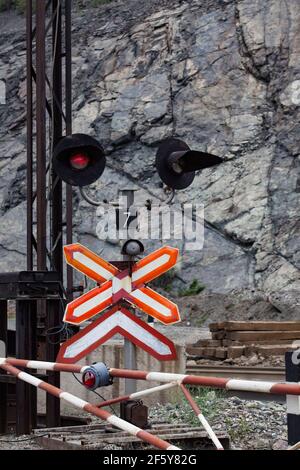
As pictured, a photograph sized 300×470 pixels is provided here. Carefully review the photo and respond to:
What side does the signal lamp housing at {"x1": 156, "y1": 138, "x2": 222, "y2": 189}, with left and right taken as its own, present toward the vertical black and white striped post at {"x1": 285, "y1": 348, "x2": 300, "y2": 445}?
front

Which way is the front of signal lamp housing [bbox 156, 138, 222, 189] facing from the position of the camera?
facing the viewer and to the right of the viewer

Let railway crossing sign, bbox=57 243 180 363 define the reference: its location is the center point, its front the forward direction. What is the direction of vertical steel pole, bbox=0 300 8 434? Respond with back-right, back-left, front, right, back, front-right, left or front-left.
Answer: back-right

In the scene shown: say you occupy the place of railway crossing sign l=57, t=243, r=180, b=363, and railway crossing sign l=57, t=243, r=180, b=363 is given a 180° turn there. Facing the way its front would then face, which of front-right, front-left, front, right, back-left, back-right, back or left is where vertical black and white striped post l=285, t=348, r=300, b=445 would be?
back-right

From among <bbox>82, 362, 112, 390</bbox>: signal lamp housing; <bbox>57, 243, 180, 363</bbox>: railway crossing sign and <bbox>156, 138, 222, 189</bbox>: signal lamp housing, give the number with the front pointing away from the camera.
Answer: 0

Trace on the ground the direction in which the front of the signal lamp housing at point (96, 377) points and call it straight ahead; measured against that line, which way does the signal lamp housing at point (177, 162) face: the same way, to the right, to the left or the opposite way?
to the left

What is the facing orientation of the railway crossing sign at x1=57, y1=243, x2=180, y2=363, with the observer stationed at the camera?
facing the viewer

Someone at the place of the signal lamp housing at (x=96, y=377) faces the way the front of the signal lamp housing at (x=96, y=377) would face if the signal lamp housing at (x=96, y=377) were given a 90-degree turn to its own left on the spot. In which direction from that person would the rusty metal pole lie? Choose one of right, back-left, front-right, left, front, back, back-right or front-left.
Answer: back-left

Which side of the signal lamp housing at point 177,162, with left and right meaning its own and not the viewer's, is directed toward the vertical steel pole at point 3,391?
back

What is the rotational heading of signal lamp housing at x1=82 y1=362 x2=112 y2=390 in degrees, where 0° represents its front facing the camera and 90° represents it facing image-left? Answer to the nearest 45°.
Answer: approximately 45°

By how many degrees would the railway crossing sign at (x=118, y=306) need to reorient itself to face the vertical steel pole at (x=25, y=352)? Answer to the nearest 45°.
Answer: approximately 135° to its right

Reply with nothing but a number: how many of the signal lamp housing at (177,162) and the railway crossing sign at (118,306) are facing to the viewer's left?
0
